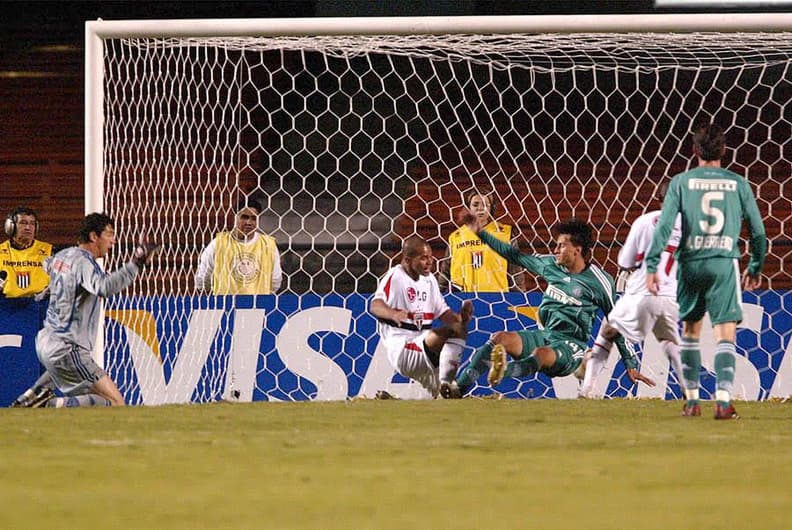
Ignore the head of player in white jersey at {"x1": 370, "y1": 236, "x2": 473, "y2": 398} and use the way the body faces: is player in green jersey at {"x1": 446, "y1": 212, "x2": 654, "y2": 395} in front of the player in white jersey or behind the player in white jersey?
in front

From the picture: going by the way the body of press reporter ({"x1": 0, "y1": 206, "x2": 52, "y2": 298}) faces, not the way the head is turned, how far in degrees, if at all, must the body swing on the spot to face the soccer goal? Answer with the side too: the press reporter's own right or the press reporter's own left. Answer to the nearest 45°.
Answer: approximately 90° to the press reporter's own left

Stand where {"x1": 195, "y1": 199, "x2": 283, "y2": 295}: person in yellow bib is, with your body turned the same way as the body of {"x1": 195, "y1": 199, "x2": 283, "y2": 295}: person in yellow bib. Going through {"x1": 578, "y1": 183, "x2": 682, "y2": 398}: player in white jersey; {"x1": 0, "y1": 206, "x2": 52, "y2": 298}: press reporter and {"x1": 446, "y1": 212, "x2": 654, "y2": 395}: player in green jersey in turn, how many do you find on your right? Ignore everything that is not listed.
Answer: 1

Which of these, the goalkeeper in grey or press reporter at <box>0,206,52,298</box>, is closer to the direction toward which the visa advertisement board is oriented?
the goalkeeper in grey

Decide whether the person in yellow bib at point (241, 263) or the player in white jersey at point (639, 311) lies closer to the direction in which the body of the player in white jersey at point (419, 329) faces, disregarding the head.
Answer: the player in white jersey

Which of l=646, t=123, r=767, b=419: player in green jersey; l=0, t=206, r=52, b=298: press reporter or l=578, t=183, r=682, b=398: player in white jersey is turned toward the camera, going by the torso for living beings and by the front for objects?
the press reporter

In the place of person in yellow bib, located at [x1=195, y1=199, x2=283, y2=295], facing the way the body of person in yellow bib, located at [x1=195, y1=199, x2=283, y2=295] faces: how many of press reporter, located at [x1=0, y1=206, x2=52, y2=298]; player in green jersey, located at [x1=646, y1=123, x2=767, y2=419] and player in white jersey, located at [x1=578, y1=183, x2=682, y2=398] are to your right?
1

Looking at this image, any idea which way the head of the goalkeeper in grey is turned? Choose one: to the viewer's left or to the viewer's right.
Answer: to the viewer's right

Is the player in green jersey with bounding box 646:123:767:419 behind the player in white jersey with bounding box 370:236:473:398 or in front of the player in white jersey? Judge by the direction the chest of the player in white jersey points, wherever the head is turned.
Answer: in front

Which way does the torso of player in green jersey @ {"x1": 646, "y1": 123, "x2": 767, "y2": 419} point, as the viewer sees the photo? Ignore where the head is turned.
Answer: away from the camera

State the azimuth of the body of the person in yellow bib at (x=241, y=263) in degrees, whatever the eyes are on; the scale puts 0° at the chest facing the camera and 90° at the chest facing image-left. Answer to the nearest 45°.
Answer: approximately 0°

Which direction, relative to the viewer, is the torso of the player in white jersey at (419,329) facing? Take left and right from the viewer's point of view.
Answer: facing the viewer and to the right of the viewer
